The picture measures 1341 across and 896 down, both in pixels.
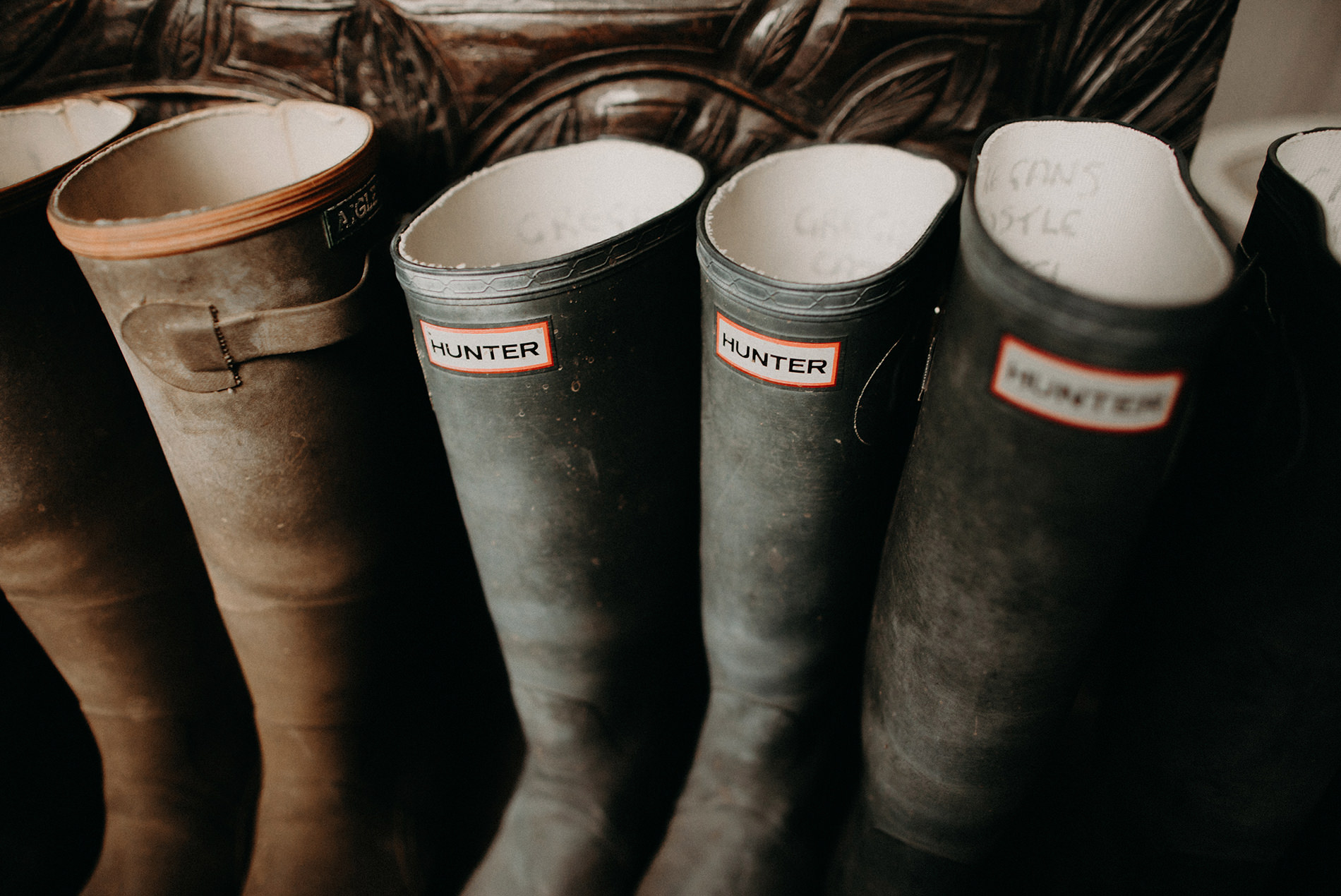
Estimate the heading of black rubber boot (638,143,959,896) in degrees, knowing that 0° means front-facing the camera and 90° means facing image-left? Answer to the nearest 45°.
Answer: approximately 45°

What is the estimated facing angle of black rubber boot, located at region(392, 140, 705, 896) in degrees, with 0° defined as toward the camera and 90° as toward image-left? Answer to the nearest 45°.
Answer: approximately 45°

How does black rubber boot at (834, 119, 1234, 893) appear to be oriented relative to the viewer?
toward the camera

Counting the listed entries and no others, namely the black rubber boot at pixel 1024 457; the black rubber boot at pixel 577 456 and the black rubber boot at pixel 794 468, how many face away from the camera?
0

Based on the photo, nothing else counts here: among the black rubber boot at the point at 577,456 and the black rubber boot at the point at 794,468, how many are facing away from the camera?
0

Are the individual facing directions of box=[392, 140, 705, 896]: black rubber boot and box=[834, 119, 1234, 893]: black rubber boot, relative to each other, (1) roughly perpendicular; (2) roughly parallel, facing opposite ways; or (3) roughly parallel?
roughly parallel

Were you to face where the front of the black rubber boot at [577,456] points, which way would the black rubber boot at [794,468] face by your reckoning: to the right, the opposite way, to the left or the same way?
the same way

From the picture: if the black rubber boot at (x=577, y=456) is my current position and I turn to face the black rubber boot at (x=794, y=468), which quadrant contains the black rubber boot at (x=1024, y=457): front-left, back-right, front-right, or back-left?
front-right
